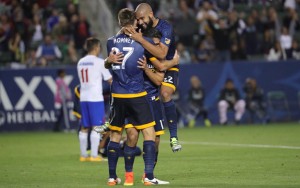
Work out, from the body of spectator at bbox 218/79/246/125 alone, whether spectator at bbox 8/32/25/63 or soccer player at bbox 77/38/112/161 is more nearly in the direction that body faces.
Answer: the soccer player

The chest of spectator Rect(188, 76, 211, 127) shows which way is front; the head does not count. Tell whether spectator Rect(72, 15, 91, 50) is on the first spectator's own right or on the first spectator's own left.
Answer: on the first spectator's own right

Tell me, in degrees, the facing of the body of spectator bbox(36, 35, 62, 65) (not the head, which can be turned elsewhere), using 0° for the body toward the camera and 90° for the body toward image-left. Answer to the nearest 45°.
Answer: approximately 0°

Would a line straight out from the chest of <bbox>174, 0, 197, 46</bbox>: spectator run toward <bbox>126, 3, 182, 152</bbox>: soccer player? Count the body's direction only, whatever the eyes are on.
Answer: yes

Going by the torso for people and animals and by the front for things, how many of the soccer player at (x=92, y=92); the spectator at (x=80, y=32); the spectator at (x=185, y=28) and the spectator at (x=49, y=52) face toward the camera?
3

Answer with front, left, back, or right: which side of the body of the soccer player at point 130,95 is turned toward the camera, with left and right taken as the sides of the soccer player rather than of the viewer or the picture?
back

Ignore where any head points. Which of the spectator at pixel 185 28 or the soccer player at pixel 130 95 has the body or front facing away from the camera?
the soccer player

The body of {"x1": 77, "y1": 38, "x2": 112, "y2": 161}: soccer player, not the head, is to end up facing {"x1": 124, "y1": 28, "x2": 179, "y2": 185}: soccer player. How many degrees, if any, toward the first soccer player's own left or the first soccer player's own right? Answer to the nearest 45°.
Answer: approximately 135° to the first soccer player's own right
